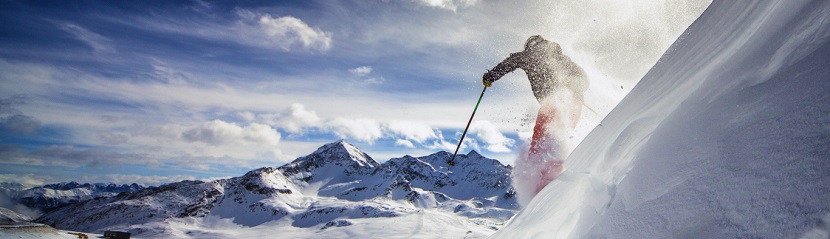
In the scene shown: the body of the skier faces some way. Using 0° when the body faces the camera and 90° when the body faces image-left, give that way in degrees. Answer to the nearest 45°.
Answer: approximately 45°
